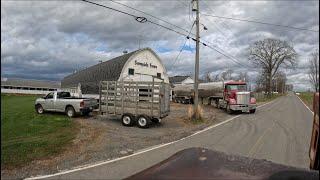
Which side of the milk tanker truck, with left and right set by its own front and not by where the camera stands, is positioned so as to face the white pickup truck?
right

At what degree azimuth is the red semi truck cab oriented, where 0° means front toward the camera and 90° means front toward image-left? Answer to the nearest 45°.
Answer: approximately 315°

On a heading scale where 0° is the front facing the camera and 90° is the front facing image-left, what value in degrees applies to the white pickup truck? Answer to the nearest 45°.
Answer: approximately 135°

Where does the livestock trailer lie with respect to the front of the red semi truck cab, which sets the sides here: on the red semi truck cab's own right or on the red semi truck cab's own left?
on the red semi truck cab's own right

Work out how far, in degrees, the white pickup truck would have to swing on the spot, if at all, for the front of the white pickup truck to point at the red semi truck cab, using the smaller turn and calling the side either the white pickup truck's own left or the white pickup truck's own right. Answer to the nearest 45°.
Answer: approximately 135° to the white pickup truck's own right

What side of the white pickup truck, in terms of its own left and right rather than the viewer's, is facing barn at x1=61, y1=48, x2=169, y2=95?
right

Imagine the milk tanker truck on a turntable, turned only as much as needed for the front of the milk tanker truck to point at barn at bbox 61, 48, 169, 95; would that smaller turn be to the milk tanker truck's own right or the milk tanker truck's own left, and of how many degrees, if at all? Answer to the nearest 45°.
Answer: approximately 135° to the milk tanker truck's own right

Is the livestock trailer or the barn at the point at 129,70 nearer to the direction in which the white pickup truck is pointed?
the barn
